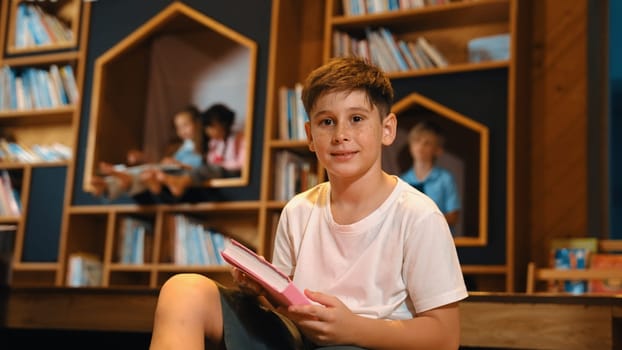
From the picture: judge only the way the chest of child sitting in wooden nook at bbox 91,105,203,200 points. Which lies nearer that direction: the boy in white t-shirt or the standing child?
the boy in white t-shirt

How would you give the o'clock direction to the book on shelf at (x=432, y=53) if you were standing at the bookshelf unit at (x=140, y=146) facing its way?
The book on shelf is roughly at 10 o'clock from the bookshelf unit.

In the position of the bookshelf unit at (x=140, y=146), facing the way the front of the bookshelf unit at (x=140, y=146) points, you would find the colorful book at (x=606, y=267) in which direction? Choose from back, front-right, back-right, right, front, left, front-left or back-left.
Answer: front-left

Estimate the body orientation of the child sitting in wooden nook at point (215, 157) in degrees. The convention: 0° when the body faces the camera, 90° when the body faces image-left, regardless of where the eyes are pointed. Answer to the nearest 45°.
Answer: approximately 45°

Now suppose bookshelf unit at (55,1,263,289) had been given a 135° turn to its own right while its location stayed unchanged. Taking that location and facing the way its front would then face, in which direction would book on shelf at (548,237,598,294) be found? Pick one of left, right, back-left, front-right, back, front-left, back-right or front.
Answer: back

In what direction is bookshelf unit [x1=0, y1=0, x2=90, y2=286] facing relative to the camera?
toward the camera

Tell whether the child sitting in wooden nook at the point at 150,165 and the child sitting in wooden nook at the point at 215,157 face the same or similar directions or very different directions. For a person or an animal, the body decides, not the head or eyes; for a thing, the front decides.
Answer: same or similar directions

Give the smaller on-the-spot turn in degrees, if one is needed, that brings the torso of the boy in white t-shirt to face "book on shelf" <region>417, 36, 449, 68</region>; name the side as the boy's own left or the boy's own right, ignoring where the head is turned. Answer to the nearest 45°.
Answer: approximately 135° to the boy's own right

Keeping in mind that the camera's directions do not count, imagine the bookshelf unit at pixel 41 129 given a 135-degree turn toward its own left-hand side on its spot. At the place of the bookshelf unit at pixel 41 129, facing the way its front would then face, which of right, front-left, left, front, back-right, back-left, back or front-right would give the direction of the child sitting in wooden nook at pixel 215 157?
right

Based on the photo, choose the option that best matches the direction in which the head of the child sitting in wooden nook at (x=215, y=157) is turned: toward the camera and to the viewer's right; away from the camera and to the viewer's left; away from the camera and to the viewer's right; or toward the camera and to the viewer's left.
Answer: toward the camera and to the viewer's left

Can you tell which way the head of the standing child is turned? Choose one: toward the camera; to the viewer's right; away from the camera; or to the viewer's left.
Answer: toward the camera

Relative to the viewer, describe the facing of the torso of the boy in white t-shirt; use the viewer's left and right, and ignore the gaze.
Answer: facing the viewer and to the left of the viewer

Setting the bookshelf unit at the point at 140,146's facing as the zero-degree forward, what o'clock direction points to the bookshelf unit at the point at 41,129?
the bookshelf unit at the point at 41,129 is roughly at 4 o'clock from the bookshelf unit at the point at 140,146.

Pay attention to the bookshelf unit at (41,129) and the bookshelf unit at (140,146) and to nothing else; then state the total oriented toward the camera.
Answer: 2

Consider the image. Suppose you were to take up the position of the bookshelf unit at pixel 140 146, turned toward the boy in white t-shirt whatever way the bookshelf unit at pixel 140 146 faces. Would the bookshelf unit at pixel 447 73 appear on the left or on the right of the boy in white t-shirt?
left
